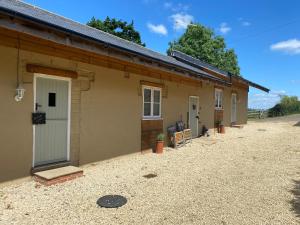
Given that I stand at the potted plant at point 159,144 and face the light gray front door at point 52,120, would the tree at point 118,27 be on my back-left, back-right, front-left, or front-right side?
back-right

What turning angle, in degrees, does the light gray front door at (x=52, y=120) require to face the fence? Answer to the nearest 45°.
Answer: approximately 90° to its left

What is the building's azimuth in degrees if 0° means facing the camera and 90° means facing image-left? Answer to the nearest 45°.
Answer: approximately 315°

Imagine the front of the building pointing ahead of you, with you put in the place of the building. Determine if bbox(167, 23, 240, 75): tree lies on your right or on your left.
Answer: on your left

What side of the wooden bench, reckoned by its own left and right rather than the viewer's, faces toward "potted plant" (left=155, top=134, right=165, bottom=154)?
right

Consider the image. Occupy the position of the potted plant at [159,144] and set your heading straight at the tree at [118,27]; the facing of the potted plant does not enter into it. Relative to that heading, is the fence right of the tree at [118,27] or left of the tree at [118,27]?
right

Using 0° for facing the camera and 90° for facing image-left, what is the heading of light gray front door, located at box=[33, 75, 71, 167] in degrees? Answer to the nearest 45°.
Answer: approximately 315°

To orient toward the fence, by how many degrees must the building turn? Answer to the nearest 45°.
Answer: approximately 90° to its left

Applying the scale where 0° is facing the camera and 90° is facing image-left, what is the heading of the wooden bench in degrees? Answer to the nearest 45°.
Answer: approximately 315°

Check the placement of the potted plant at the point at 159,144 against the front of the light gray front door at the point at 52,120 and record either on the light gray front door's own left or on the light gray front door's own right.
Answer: on the light gray front door's own left

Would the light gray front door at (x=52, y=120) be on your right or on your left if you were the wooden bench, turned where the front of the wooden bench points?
on your right
